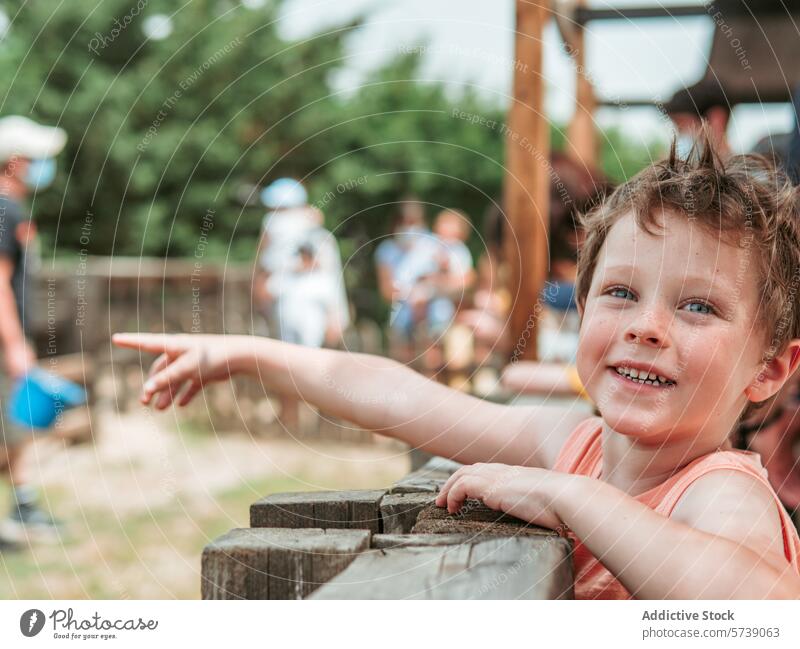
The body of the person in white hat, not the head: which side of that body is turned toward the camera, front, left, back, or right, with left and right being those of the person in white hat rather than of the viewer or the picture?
right

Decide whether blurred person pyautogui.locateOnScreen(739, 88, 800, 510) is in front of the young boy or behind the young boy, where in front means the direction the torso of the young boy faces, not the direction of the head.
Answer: behind

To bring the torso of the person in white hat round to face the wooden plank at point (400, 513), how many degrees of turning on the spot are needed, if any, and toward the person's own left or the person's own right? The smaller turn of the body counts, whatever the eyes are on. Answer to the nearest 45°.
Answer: approximately 90° to the person's own right

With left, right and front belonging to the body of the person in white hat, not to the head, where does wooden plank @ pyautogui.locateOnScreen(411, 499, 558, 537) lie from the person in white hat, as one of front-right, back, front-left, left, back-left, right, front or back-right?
right

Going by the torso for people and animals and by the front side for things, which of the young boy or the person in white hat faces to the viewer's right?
the person in white hat

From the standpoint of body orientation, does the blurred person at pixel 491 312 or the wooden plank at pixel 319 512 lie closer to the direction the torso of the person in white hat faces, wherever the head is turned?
the blurred person

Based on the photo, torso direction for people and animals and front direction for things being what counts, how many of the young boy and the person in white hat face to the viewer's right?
1

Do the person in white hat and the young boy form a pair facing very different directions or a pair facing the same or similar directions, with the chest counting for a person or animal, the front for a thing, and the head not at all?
very different directions

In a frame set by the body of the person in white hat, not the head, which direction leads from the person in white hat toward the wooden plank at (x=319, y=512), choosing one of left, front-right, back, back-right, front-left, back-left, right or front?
right

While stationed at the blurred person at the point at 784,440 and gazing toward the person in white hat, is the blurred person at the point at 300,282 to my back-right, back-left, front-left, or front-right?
front-right

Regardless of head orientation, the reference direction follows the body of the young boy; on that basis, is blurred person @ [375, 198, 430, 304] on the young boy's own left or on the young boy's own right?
on the young boy's own right

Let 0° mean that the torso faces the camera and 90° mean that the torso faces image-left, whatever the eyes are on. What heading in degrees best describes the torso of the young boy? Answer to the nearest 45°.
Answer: approximately 45°

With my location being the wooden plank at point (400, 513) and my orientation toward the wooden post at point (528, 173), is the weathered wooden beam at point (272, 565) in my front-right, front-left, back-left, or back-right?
back-left

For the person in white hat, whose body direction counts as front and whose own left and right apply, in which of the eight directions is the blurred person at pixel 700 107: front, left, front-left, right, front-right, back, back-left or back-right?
front-right

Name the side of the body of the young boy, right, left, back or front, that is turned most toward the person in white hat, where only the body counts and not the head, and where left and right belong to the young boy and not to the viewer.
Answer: right

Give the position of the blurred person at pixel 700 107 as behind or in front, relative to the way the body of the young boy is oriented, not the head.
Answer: behind
